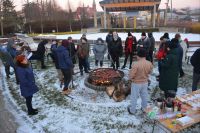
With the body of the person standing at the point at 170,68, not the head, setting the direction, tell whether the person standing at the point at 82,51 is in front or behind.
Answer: in front

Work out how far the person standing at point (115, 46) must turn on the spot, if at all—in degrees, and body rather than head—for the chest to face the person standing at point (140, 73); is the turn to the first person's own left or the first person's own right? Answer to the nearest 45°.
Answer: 0° — they already face them

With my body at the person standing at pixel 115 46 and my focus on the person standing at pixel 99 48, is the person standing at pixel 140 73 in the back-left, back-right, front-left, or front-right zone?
back-left

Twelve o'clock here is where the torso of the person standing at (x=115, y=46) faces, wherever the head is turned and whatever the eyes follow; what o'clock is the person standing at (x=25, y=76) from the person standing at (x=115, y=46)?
the person standing at (x=25, y=76) is roughly at 1 o'clock from the person standing at (x=115, y=46).

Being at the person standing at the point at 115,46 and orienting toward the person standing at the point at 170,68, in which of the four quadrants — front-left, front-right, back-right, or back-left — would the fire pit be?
front-right

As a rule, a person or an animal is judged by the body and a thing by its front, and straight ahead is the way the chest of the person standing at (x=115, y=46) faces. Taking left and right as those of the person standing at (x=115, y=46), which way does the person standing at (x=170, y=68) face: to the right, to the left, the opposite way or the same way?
to the right

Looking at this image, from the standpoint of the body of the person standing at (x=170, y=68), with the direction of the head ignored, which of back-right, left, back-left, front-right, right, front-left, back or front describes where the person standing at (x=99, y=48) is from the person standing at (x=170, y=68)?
front-right

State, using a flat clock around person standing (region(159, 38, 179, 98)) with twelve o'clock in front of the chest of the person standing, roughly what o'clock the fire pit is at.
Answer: The fire pit is roughly at 1 o'clock from the person standing.

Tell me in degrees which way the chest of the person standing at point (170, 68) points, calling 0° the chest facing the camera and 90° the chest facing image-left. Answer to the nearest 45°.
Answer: approximately 90°

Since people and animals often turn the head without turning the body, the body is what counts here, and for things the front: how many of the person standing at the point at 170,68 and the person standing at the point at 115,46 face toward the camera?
1

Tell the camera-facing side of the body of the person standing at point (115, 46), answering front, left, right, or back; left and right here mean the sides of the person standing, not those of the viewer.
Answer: front

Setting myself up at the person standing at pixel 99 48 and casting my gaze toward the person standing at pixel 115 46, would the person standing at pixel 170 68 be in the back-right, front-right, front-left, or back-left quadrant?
front-right

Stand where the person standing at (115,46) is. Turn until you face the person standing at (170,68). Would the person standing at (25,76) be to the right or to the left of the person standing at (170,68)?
right
